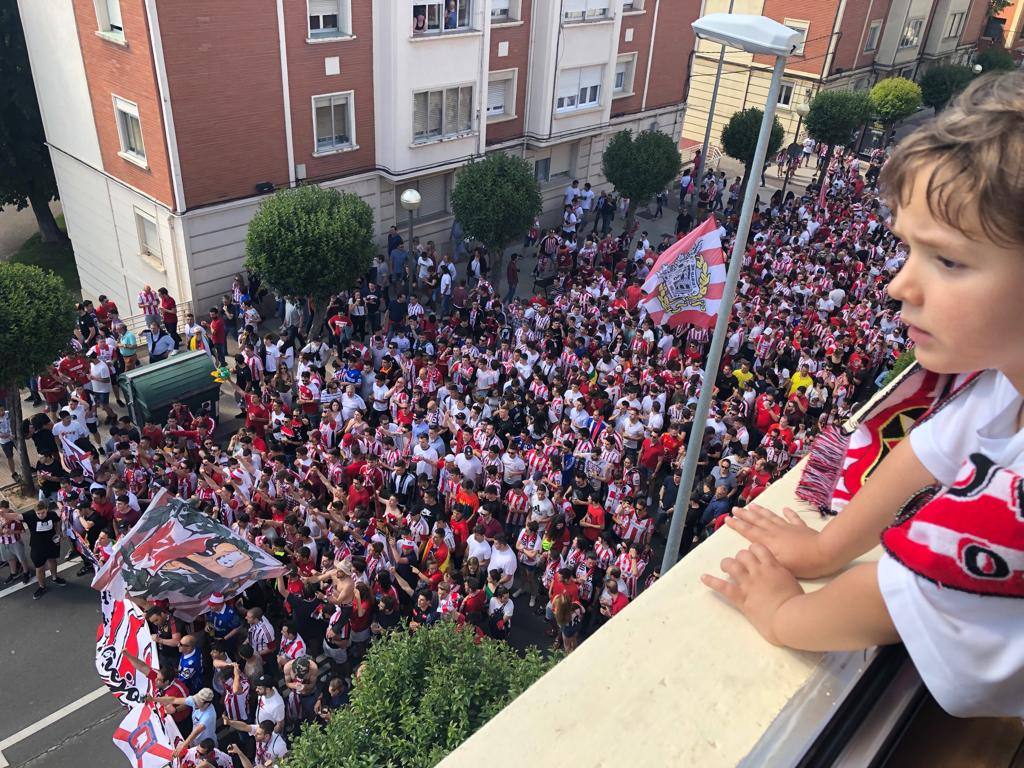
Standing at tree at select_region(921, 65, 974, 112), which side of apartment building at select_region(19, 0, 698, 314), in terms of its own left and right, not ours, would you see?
left

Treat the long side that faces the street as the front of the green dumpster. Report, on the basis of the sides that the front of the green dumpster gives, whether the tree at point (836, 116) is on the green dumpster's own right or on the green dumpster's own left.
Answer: on the green dumpster's own left

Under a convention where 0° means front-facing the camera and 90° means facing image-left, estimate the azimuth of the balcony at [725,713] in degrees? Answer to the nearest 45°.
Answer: approximately 135°

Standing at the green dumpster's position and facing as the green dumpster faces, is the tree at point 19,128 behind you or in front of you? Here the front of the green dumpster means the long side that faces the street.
behind

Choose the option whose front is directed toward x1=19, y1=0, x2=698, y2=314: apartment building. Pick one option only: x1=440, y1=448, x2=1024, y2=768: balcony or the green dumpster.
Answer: the balcony

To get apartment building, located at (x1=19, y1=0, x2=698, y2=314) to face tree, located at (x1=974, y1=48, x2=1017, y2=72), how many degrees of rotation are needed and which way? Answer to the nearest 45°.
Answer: approximately 90° to its left

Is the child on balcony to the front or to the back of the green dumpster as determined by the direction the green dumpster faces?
to the front

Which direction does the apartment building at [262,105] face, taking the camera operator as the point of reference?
facing the viewer and to the right of the viewer

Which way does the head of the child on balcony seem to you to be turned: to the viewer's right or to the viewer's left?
to the viewer's left

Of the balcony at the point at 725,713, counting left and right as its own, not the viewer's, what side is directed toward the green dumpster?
front

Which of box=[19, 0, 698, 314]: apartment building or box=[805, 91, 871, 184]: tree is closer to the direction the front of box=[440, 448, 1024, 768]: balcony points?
the apartment building

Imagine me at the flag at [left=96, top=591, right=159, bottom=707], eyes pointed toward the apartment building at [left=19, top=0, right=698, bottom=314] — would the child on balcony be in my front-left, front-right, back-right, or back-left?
back-right
